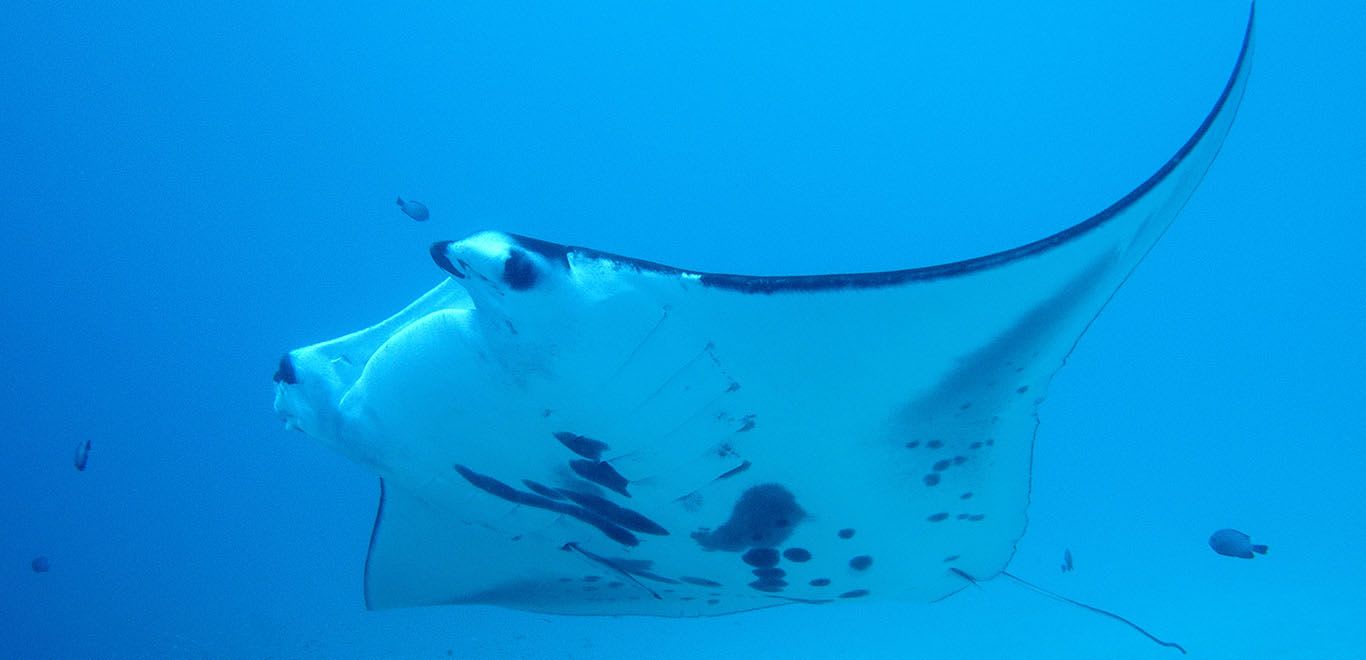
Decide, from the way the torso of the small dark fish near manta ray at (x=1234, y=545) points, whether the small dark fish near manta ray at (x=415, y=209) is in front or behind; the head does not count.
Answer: in front

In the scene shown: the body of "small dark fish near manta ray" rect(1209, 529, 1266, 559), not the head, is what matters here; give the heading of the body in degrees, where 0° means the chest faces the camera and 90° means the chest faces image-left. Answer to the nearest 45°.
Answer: approximately 90°

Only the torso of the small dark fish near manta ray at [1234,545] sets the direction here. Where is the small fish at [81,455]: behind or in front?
in front

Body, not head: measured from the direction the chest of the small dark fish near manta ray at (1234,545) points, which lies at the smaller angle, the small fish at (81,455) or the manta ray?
the small fish

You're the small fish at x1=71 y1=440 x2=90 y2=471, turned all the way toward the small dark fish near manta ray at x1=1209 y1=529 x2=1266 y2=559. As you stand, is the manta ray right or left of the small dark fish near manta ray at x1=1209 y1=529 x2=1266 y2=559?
right

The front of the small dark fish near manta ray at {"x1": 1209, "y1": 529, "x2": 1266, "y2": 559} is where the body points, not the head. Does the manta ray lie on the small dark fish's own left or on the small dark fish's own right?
on the small dark fish's own left
